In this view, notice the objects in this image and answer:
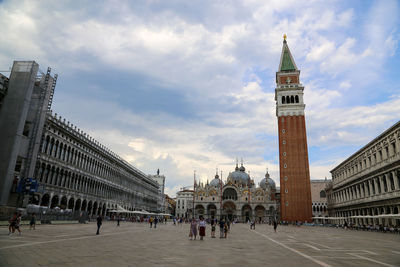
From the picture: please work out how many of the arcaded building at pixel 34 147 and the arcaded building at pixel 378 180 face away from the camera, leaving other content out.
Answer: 0

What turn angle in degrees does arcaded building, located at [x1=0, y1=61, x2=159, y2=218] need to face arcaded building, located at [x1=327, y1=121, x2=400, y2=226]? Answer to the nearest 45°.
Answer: approximately 45° to its left

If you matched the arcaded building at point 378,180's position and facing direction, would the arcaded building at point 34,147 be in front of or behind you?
in front

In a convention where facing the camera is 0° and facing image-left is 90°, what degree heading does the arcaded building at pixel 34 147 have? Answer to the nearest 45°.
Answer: approximately 315°
